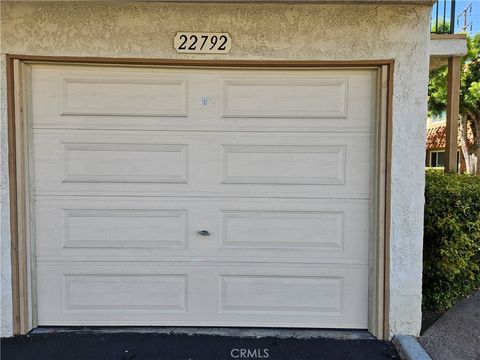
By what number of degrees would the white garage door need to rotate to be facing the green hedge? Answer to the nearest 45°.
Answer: approximately 90° to its left

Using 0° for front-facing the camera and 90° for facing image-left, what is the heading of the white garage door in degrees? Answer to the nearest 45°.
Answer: approximately 0°

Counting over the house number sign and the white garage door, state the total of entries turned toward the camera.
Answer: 2

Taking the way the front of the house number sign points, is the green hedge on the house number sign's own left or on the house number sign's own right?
on the house number sign's own left

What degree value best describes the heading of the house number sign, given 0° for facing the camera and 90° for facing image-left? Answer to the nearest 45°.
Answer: approximately 0°
